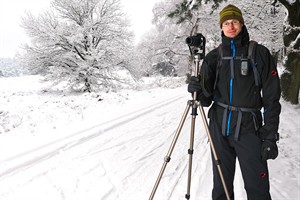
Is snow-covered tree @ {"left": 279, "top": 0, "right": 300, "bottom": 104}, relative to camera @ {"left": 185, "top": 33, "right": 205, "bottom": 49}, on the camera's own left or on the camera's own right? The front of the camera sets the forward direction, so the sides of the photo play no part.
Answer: on the camera's own right

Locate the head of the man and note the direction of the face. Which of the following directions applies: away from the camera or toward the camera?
toward the camera

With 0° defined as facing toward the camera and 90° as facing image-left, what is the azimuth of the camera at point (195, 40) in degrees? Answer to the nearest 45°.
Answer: approximately 90°
